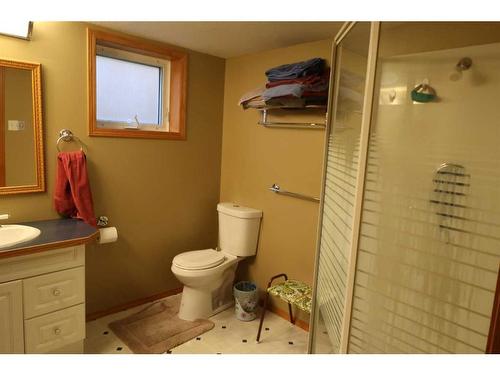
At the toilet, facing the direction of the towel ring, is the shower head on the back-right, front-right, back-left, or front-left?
back-left

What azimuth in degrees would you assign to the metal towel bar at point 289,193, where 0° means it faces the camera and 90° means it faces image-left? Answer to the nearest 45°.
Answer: approximately 45°

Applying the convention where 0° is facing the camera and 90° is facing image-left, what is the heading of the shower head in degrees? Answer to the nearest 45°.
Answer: approximately 45°

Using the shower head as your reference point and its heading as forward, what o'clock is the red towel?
The red towel is roughly at 1 o'clock from the shower head.

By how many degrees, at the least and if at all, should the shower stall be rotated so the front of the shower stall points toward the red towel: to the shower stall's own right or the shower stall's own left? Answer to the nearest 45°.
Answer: approximately 45° to the shower stall's own right

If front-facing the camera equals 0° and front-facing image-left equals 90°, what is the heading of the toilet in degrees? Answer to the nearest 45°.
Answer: approximately 45°

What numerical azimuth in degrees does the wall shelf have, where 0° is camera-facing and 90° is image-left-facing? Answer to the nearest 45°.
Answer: approximately 45°
